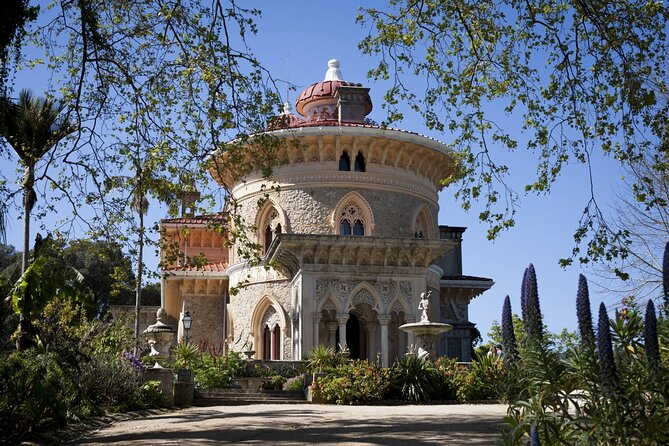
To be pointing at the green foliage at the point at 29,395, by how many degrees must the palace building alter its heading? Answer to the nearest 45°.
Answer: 0° — it already faces it

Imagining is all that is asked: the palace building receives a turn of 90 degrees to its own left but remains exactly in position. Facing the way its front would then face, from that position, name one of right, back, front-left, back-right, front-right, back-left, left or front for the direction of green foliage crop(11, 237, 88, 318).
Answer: back

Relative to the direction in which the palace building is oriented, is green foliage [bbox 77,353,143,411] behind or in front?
in front

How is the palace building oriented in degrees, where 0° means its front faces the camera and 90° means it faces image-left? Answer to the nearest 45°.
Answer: approximately 0°

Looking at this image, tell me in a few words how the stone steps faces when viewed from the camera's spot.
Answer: facing the viewer

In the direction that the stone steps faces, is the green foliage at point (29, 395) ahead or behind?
ahead

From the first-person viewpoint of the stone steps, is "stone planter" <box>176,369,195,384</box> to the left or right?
on its right

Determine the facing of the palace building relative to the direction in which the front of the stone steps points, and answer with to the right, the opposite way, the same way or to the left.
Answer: the same way

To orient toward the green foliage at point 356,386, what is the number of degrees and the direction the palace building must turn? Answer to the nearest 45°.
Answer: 0° — it already faces it

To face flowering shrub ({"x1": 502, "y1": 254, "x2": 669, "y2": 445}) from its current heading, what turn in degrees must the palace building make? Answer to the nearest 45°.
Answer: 0° — it already faces it

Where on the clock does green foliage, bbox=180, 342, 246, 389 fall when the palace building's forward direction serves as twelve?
The green foliage is roughly at 1 o'clock from the palace building.
